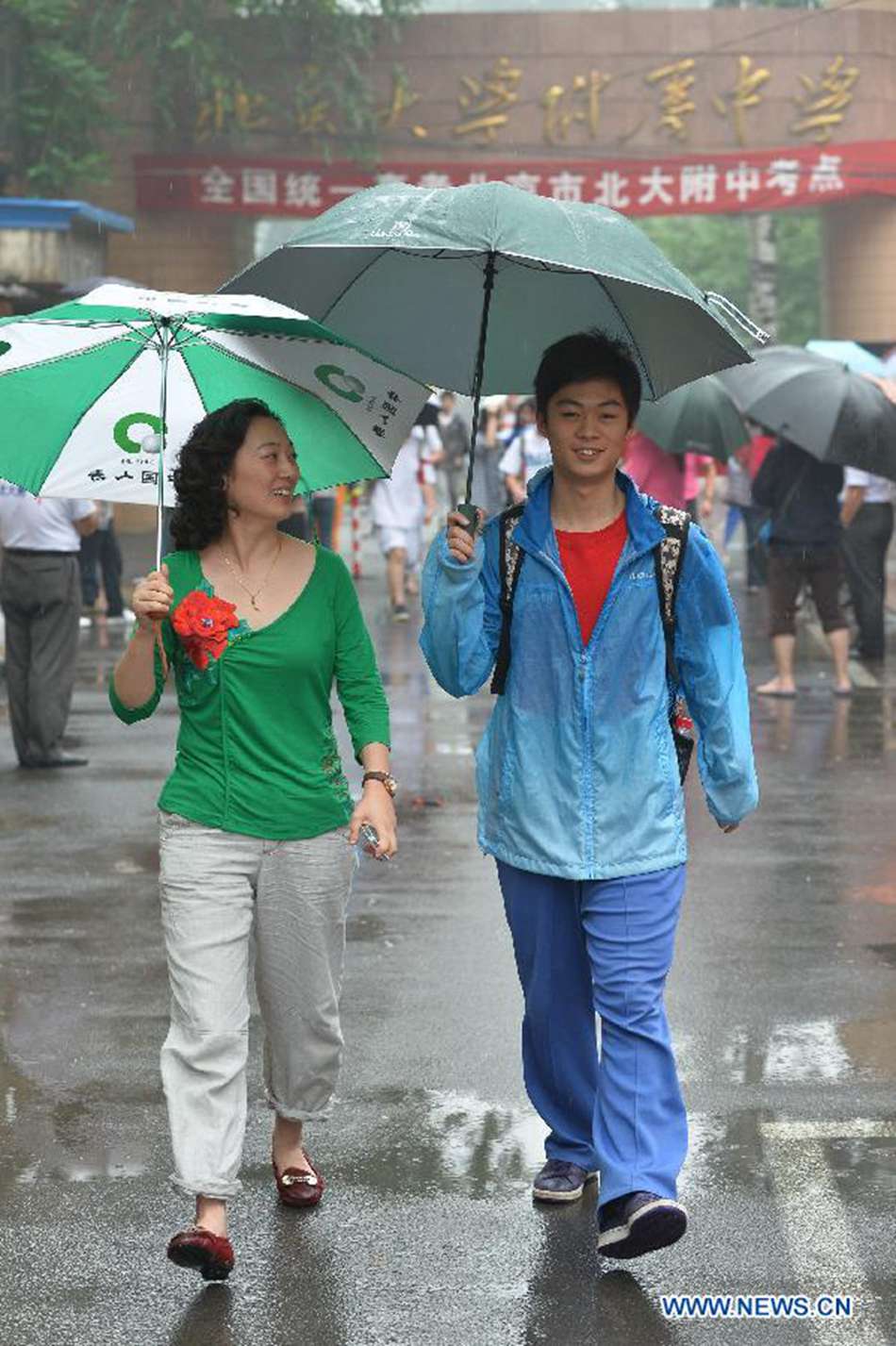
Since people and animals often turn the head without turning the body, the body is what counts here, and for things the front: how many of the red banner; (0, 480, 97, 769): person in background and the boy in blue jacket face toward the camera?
2

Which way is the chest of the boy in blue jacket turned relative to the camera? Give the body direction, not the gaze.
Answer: toward the camera

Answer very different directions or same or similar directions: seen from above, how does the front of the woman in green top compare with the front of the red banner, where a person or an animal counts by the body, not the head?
same or similar directions

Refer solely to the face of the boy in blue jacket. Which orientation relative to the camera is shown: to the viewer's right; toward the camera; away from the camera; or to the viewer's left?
toward the camera

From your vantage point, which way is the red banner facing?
toward the camera

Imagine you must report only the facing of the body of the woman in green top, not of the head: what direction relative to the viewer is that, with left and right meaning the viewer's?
facing the viewer

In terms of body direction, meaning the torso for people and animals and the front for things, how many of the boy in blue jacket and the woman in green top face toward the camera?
2

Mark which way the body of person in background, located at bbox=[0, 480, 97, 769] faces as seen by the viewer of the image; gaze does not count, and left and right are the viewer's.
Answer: facing away from the viewer and to the right of the viewer

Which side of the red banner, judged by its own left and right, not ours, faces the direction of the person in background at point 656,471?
front

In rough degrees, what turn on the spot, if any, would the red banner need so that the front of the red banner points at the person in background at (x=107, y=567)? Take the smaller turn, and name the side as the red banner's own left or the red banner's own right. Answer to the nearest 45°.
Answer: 0° — it already faces them
